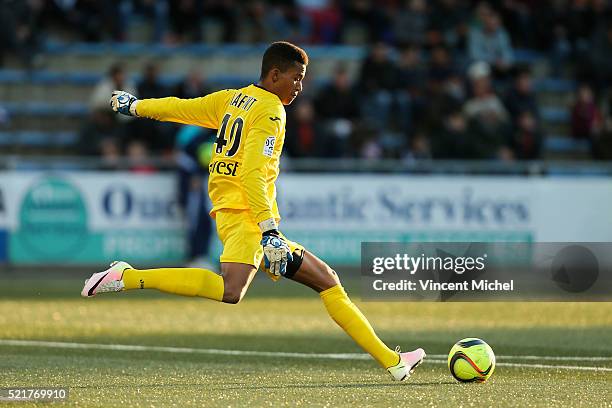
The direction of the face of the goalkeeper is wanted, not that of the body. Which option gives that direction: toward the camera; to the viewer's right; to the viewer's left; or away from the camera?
to the viewer's right

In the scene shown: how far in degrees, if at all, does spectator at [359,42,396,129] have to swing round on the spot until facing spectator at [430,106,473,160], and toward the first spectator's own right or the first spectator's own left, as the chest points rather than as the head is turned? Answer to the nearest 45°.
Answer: approximately 45° to the first spectator's own left

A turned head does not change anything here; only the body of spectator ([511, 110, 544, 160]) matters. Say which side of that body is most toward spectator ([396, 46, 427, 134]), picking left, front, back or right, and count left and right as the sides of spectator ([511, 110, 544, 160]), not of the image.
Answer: right

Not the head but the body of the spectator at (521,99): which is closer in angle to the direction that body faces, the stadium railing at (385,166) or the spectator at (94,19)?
the stadium railing

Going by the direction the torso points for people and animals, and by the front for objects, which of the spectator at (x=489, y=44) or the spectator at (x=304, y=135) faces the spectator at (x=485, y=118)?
the spectator at (x=489, y=44)

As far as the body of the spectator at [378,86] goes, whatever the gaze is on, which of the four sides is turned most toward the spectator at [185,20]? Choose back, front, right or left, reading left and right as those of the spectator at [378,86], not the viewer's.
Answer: right
